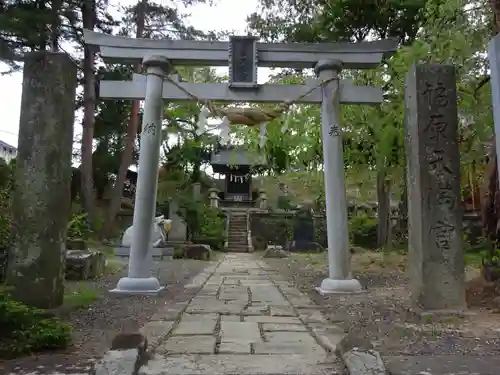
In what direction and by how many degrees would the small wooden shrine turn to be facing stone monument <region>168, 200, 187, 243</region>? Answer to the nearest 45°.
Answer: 0° — it already faces it

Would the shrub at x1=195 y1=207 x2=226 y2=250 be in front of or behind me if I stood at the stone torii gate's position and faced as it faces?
behind

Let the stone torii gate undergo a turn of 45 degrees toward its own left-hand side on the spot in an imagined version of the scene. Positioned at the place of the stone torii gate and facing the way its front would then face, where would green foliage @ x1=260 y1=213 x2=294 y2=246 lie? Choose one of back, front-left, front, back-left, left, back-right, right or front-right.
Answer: back-left

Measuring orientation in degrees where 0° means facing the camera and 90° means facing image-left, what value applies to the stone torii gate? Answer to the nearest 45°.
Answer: approximately 0°

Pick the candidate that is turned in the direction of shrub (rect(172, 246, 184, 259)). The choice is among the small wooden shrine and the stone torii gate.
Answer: the small wooden shrine

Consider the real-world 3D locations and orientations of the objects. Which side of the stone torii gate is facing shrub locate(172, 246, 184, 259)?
back

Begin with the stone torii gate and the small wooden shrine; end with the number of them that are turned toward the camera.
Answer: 2

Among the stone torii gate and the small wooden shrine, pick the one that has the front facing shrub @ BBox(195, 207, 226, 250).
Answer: the small wooden shrine

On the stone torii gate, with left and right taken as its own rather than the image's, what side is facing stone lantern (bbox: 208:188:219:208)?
back

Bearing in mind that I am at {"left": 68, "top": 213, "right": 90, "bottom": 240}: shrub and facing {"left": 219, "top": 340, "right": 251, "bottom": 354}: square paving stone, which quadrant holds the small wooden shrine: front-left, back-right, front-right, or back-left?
back-left

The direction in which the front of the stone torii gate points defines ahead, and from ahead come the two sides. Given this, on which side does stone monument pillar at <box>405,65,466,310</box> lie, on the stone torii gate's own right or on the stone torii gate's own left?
on the stone torii gate's own left
